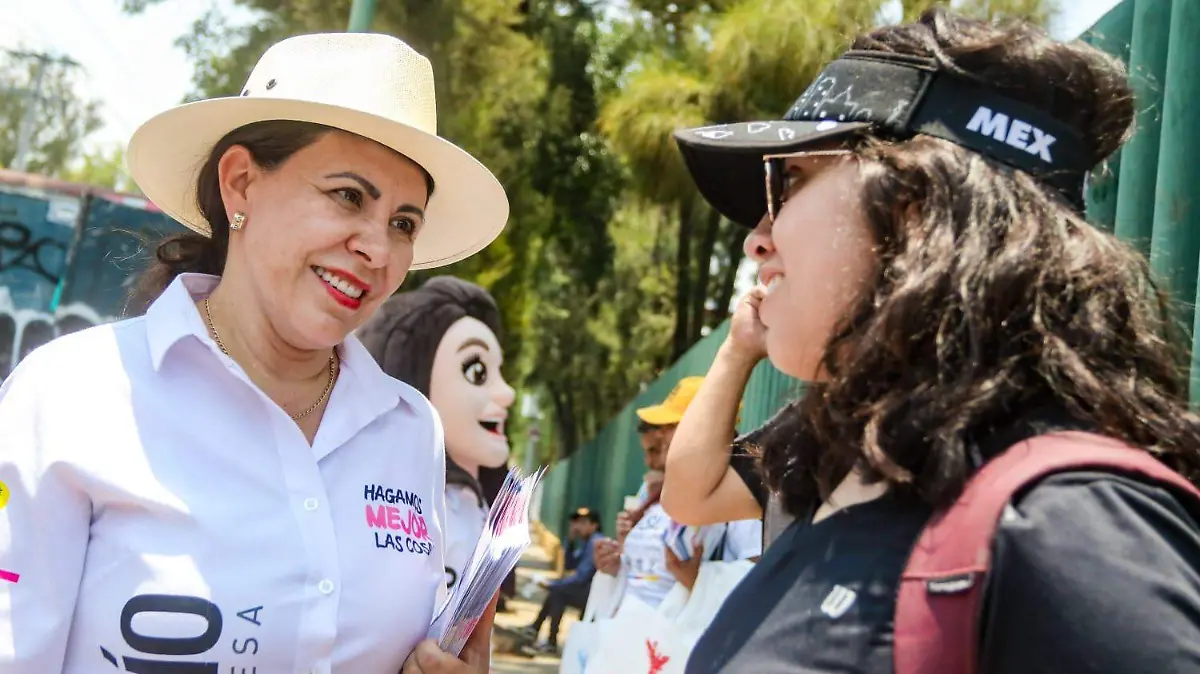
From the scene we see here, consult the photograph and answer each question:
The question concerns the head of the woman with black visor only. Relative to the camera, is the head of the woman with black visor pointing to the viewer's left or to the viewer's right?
to the viewer's left

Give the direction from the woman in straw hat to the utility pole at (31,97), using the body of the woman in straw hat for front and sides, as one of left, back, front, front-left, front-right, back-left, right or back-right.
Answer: back-left

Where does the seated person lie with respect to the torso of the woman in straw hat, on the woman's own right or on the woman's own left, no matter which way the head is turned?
on the woman's own left

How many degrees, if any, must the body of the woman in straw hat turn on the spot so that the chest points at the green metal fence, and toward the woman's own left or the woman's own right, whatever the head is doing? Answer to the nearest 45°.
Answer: approximately 45° to the woman's own left

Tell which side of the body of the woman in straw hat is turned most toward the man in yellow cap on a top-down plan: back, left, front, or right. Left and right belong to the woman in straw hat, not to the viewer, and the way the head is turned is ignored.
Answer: left

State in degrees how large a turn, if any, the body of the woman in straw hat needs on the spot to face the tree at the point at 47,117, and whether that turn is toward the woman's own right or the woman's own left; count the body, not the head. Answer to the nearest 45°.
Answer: approximately 135° to the woman's own left

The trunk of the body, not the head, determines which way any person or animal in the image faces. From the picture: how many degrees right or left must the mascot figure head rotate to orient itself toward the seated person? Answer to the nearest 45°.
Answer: approximately 90° to its left
